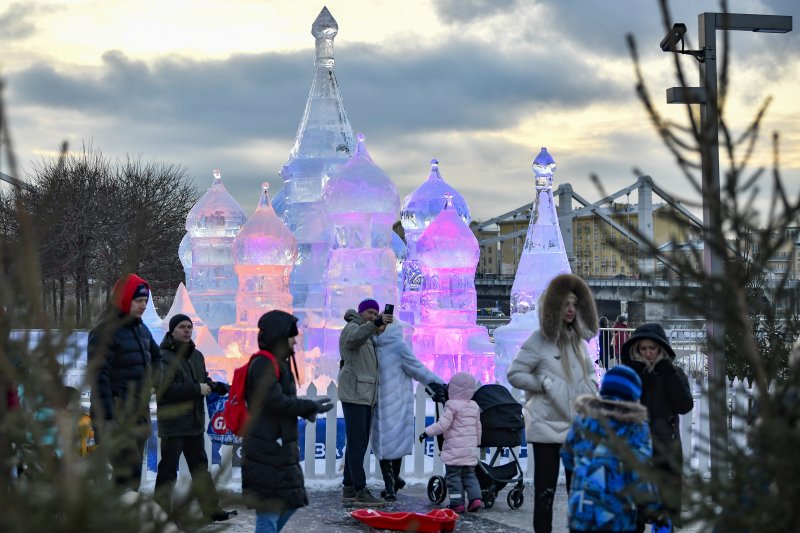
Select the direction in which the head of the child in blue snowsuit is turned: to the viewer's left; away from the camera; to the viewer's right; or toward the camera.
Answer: away from the camera

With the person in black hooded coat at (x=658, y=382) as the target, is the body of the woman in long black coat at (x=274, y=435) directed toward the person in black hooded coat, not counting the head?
yes

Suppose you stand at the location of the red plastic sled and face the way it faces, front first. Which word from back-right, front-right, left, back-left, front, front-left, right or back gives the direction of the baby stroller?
back-right

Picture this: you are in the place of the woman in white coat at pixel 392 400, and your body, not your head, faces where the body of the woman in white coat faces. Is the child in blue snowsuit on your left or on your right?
on your right

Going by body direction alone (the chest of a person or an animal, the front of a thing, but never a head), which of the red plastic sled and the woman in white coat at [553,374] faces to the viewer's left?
the red plastic sled

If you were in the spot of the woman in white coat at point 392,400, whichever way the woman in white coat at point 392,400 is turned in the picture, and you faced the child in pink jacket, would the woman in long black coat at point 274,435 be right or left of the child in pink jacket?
right

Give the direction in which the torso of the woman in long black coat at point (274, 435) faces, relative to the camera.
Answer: to the viewer's right

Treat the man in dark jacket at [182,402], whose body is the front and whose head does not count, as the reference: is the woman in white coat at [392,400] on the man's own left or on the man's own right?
on the man's own left
